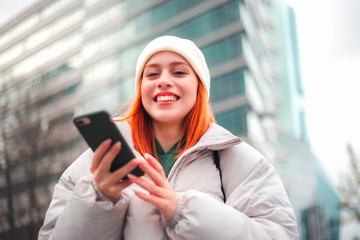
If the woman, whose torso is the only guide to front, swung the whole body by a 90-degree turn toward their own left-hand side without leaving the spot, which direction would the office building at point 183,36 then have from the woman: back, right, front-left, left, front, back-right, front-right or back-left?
left

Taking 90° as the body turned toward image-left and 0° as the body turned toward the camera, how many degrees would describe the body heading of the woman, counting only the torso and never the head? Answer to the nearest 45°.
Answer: approximately 0°
